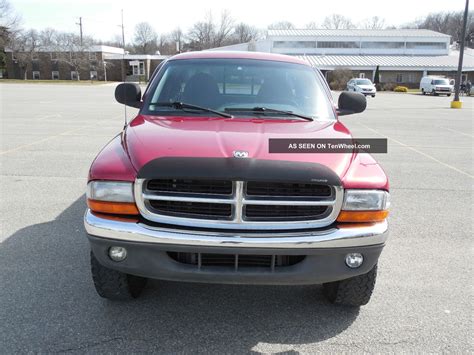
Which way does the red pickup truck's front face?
toward the camera

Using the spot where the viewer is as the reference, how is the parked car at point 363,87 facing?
facing the viewer and to the right of the viewer

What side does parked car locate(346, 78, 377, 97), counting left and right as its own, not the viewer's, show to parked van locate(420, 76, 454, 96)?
left

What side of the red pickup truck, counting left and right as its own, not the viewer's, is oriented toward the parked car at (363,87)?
back

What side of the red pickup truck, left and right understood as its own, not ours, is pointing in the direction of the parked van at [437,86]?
back

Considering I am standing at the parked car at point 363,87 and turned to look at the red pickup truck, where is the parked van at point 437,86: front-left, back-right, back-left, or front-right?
back-left

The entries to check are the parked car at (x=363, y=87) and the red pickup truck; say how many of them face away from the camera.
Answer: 0

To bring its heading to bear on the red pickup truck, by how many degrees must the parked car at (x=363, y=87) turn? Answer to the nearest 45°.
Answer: approximately 45° to its right

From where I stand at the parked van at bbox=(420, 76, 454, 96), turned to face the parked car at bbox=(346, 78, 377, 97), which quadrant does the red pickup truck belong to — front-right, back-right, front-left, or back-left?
front-left
